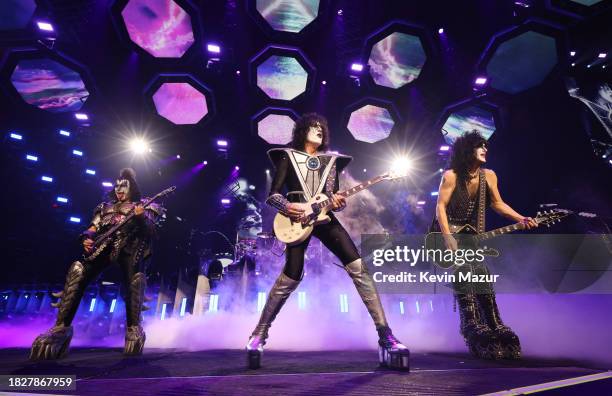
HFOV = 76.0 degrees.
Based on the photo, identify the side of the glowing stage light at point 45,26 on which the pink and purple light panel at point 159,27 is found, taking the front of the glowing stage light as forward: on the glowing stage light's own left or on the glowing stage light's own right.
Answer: on the glowing stage light's own left

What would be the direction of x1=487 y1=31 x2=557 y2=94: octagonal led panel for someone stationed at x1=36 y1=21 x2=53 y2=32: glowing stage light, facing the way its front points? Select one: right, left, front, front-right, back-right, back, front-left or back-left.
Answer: front-left

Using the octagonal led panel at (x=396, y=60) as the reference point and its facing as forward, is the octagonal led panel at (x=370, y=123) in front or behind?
behind

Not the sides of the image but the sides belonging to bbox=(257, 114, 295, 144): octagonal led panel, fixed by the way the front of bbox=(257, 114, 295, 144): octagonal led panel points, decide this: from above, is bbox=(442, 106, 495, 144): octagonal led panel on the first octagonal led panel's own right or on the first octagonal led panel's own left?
on the first octagonal led panel's own left

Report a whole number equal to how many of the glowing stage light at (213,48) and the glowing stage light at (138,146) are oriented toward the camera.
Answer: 2

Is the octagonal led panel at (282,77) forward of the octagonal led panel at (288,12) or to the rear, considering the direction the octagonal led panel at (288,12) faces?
to the rear
